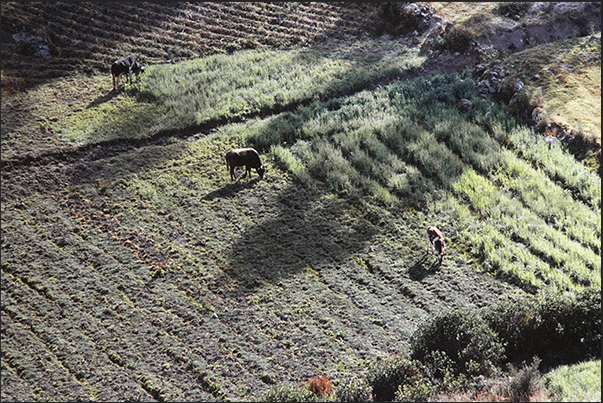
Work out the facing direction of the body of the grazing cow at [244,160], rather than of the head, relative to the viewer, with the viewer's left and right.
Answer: facing to the right of the viewer

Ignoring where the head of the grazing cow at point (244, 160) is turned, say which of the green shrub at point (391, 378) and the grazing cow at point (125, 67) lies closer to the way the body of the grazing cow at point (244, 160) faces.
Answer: the green shrub

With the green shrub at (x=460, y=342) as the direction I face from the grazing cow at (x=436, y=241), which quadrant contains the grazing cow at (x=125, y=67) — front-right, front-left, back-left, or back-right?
back-right

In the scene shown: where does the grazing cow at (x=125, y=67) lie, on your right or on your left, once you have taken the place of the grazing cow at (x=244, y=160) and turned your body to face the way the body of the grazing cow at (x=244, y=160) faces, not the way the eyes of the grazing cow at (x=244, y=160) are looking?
on your left

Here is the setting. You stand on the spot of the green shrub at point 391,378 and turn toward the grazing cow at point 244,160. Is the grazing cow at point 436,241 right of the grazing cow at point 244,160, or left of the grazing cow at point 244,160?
right

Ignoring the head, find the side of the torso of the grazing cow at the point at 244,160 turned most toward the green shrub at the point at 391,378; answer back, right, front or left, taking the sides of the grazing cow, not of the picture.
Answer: right

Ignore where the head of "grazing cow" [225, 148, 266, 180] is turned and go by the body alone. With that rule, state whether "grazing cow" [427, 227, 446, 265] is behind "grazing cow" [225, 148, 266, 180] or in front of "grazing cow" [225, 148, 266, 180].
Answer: in front

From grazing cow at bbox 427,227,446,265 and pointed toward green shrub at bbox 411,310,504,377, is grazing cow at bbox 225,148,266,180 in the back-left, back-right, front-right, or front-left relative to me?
back-right

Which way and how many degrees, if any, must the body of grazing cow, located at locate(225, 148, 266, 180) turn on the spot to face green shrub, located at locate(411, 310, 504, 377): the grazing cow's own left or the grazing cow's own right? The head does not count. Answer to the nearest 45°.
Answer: approximately 45° to the grazing cow's own right
